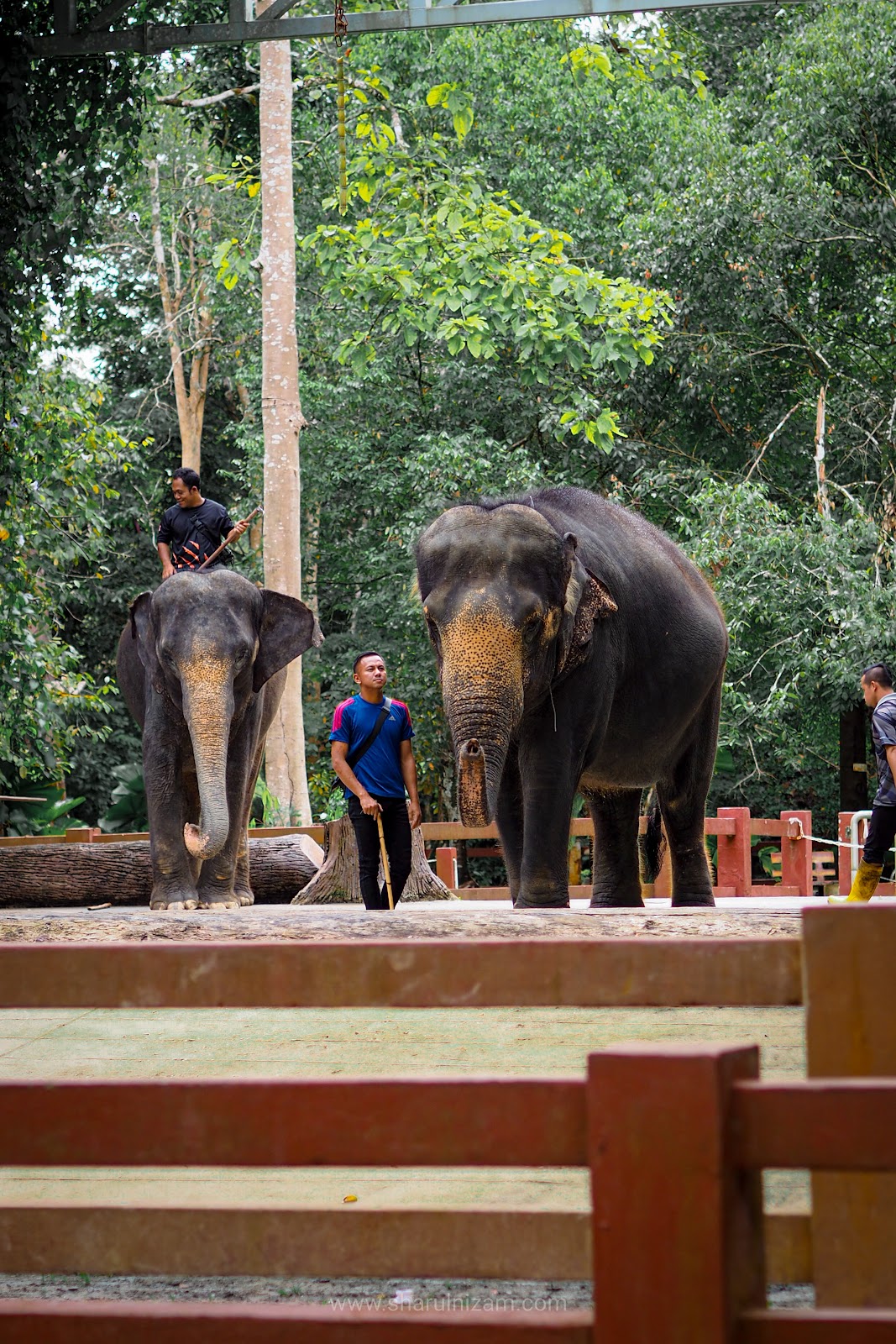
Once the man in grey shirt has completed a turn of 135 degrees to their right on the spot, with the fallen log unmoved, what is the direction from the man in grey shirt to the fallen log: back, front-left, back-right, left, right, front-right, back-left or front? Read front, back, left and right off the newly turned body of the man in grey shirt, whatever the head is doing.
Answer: back-left

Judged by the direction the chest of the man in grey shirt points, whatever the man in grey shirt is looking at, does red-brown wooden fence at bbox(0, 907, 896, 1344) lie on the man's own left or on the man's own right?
on the man's own left

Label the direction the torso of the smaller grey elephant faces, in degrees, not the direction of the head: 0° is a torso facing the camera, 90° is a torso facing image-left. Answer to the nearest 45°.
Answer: approximately 0°

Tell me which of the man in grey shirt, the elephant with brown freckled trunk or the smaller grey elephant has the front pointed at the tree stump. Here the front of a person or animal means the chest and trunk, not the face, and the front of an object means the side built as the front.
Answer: the man in grey shirt

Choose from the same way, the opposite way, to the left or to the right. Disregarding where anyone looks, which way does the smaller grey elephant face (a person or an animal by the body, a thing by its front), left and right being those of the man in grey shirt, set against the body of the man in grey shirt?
to the left

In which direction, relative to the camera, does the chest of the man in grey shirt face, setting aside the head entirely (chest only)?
to the viewer's left

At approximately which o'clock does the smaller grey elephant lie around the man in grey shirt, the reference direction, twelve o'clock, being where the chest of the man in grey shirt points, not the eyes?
The smaller grey elephant is roughly at 11 o'clock from the man in grey shirt.

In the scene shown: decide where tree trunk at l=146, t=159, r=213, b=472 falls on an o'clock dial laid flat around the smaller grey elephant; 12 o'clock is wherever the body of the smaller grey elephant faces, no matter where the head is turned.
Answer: The tree trunk is roughly at 6 o'clock from the smaller grey elephant.

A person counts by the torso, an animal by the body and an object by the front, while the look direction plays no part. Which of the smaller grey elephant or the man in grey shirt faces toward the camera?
the smaller grey elephant

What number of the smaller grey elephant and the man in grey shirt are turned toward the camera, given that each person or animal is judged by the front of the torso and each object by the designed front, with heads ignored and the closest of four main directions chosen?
1

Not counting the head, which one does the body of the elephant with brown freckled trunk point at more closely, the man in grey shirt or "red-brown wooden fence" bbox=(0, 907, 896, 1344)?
the red-brown wooden fence

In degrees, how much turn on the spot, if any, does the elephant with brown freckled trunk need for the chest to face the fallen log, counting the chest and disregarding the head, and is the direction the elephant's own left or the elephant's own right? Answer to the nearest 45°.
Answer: approximately 90° to the elephant's own right

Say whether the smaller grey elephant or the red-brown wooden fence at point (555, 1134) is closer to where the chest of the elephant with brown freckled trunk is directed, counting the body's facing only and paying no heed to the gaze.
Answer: the red-brown wooden fence

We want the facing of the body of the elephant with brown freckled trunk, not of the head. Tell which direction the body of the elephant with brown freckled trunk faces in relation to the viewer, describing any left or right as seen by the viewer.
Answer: facing the viewer and to the left of the viewer

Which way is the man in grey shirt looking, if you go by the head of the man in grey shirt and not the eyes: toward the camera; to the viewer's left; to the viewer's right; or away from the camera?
to the viewer's left
